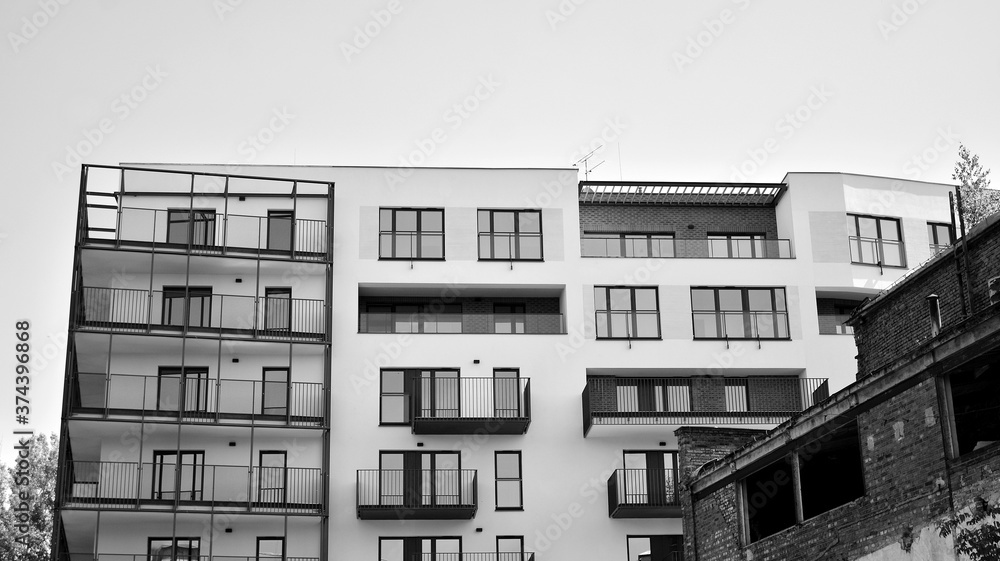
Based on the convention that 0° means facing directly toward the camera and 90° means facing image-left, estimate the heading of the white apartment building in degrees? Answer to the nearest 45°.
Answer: approximately 0°

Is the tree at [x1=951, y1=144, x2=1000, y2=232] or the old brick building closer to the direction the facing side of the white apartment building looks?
the old brick building

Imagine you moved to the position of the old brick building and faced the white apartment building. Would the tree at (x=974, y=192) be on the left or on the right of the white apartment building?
right

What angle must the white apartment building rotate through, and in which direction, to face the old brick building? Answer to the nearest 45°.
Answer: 0° — it already faces it

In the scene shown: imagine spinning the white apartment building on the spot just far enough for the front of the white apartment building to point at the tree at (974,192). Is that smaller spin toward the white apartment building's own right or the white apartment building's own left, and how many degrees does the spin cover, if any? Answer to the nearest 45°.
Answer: approximately 90° to the white apartment building's own left
